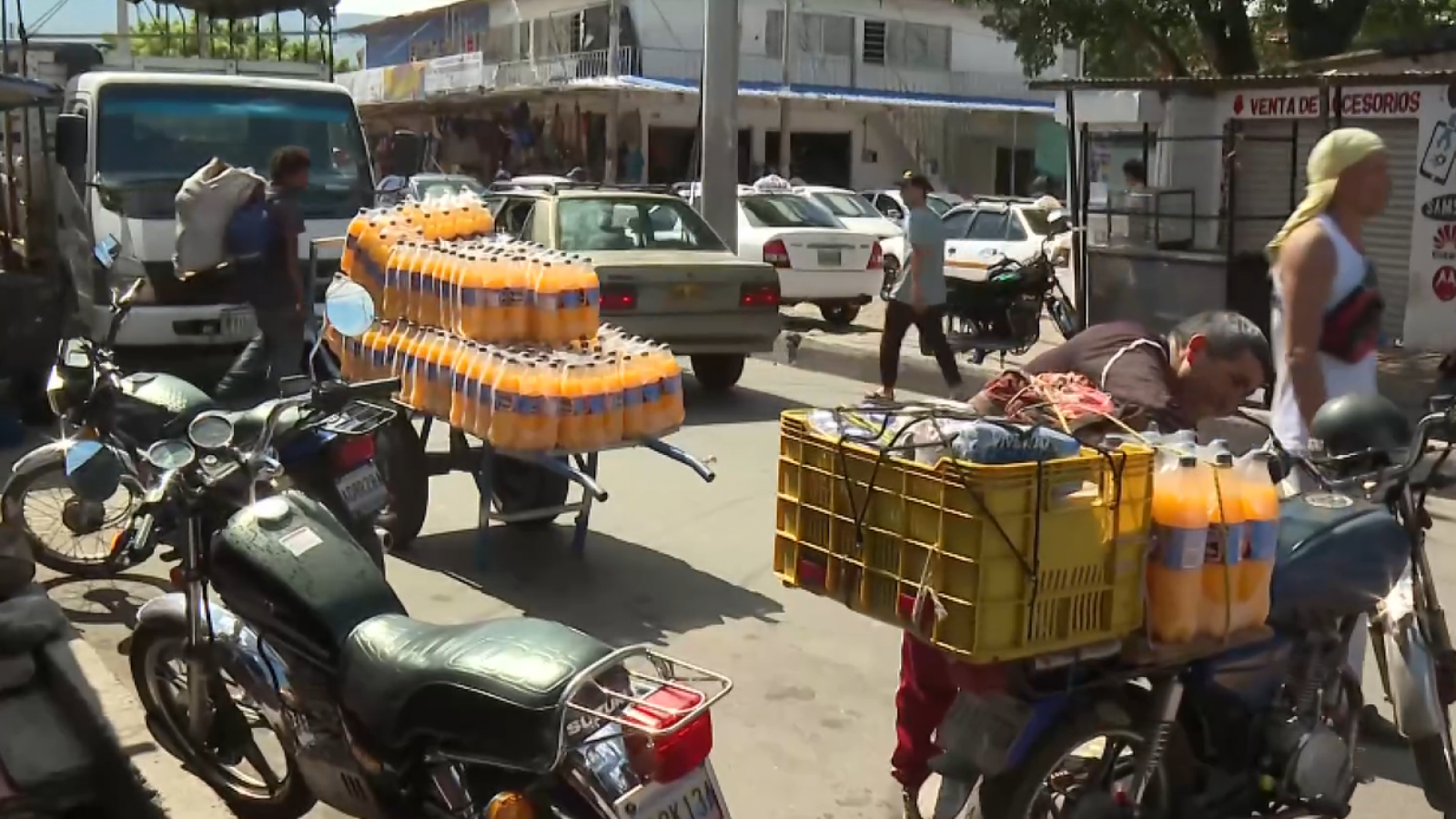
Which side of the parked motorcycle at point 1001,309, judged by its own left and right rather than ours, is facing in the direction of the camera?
right

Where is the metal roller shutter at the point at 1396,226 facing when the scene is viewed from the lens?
facing the viewer

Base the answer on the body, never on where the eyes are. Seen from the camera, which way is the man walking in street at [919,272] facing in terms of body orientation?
to the viewer's left

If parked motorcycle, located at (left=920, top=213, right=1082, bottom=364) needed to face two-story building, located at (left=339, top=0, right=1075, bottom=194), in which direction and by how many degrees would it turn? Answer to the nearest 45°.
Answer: approximately 90° to its left

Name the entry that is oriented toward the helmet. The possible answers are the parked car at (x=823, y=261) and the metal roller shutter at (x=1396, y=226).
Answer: the metal roller shutter

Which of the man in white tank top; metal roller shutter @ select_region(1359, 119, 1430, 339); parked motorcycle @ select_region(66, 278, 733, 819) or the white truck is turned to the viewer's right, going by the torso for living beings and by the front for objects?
the man in white tank top

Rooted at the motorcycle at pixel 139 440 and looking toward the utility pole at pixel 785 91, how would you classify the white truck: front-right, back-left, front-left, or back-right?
front-left

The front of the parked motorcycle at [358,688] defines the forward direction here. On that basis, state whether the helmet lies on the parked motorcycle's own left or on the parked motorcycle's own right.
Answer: on the parked motorcycle's own right

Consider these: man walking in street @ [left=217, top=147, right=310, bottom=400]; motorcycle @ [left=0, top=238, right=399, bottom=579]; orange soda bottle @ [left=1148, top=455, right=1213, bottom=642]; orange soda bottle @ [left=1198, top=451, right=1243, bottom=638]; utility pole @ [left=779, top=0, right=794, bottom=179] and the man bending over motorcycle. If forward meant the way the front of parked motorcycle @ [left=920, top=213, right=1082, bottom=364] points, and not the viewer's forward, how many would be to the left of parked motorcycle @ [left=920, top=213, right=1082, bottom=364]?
1

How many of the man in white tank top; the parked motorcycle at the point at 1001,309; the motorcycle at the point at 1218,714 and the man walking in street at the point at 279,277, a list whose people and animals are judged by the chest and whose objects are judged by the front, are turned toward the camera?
0

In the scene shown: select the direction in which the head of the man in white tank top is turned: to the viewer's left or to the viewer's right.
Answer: to the viewer's right

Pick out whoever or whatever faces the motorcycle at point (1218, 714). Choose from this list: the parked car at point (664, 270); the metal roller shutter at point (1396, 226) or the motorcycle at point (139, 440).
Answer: the metal roller shutter

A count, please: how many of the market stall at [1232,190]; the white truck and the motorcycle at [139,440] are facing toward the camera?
2

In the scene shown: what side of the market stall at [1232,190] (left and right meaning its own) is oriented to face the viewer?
front

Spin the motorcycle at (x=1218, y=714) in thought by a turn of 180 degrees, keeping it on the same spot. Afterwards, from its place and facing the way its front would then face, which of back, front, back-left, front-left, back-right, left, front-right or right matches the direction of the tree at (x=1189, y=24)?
back-right

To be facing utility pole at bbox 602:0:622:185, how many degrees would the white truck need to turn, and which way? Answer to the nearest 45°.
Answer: approximately 180°

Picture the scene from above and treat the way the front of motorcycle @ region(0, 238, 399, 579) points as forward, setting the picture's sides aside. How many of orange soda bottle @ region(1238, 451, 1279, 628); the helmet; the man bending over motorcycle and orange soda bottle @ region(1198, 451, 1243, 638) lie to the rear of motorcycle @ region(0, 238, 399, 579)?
4

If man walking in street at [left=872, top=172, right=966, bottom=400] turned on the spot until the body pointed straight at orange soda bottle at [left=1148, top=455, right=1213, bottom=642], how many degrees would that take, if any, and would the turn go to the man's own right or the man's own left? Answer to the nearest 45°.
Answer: approximately 90° to the man's own left

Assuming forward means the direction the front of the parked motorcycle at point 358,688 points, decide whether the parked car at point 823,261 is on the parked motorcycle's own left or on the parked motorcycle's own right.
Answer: on the parked motorcycle's own right

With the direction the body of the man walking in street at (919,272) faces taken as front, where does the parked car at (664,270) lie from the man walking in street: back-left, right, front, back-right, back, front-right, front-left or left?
front

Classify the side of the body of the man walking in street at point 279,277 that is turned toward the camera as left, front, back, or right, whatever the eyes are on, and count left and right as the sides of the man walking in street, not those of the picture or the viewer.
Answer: right

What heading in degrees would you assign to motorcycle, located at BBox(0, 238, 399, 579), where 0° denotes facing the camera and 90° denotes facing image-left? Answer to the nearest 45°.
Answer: approximately 135°
